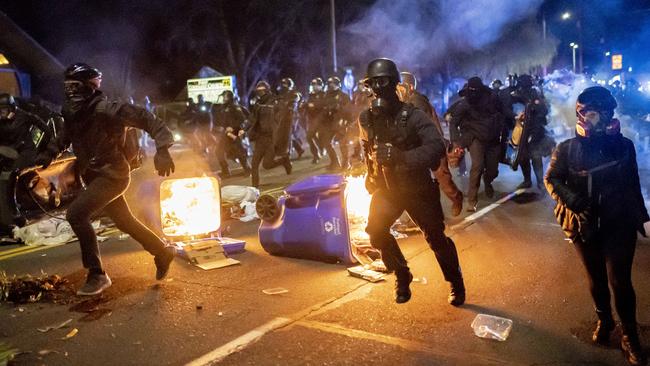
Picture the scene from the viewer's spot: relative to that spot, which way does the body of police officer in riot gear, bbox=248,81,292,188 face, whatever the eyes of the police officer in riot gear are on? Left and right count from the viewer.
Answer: facing the viewer and to the left of the viewer

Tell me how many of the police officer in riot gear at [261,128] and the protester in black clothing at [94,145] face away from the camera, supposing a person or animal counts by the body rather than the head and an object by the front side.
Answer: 0

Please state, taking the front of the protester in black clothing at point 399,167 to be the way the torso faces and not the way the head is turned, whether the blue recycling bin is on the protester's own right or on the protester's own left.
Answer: on the protester's own right

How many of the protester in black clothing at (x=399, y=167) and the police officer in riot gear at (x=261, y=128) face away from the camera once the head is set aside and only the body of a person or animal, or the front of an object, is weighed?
0

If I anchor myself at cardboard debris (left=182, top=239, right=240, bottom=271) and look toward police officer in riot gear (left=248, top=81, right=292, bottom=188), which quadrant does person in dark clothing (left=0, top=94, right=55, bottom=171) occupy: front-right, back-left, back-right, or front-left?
front-left

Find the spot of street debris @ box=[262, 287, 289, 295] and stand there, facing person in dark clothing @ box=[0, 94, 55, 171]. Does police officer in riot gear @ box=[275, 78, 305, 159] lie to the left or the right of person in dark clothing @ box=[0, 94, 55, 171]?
right

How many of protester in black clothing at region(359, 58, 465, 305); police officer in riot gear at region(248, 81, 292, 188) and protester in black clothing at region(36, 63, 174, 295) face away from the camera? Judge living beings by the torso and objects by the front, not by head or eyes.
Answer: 0

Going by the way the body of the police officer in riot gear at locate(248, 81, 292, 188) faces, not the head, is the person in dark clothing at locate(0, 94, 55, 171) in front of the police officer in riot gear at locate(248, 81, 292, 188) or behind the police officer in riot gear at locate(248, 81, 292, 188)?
in front

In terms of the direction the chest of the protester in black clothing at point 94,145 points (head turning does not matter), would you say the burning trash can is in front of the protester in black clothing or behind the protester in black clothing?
behind

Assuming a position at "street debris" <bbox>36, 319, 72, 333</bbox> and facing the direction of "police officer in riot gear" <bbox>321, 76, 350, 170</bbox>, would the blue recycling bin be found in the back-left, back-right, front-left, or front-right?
front-right

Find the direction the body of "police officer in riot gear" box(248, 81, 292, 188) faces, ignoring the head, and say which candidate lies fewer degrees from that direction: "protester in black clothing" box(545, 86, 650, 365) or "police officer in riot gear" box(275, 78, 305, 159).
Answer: the protester in black clothing

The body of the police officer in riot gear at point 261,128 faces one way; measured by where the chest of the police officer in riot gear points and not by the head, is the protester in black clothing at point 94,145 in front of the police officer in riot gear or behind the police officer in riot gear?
in front

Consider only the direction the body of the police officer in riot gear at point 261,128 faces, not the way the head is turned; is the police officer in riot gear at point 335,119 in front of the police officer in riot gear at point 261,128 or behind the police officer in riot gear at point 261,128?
behind
